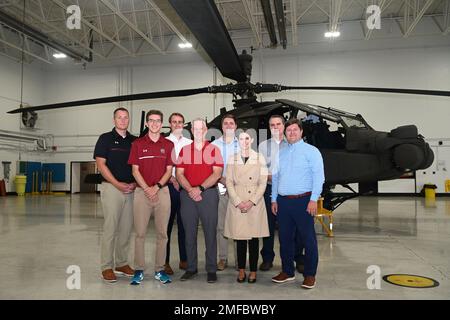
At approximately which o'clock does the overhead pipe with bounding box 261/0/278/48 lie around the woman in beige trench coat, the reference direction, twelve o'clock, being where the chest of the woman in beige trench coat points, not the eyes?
The overhead pipe is roughly at 6 o'clock from the woman in beige trench coat.

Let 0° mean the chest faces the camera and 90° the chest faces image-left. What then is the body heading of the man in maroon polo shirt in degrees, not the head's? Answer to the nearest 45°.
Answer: approximately 0°

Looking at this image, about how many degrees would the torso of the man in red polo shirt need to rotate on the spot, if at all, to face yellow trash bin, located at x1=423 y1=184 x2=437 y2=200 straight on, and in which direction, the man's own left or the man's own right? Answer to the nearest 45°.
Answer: approximately 135° to the man's own left

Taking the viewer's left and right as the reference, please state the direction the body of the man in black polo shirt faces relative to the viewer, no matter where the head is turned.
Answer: facing the viewer and to the right of the viewer

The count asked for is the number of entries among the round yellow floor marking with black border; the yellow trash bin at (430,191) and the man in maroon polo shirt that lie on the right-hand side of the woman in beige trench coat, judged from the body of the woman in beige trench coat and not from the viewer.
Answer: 1

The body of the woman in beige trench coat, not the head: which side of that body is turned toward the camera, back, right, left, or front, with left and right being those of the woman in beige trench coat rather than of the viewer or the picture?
front

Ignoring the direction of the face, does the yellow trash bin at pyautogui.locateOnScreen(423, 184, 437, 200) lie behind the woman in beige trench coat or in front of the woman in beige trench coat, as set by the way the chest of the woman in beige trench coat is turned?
behind

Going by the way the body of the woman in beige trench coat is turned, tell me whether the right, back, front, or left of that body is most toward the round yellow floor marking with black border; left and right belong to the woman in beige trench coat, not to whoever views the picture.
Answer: left

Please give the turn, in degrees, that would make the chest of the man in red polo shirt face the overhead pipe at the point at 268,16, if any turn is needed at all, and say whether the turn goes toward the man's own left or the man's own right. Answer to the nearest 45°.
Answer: approximately 180°

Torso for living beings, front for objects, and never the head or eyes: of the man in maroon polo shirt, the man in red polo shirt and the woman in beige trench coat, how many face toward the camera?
3
